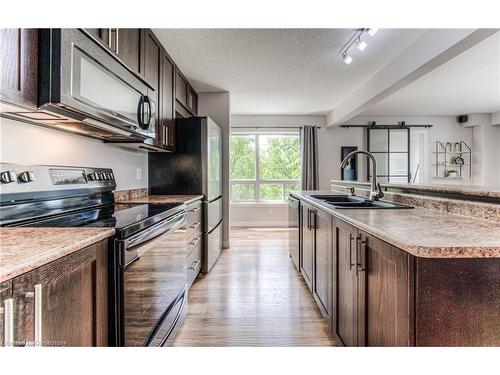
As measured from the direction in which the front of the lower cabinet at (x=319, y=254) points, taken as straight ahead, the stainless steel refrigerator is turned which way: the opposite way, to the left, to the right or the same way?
the opposite way

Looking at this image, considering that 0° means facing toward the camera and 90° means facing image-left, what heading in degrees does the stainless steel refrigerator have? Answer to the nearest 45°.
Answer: approximately 270°

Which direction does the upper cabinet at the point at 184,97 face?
to the viewer's right

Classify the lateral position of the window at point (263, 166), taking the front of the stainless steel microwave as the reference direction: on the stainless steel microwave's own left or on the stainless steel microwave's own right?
on the stainless steel microwave's own left

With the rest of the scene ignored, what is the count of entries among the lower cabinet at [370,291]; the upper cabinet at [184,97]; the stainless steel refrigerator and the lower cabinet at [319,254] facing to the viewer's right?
2

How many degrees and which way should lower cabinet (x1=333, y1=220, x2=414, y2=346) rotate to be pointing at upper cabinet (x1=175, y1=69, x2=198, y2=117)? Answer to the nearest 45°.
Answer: approximately 90° to its right

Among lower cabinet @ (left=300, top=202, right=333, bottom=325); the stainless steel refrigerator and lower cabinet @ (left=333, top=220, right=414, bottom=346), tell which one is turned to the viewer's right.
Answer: the stainless steel refrigerator

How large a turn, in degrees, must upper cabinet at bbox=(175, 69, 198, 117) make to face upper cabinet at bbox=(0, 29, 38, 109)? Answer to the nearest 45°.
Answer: approximately 90° to its right
